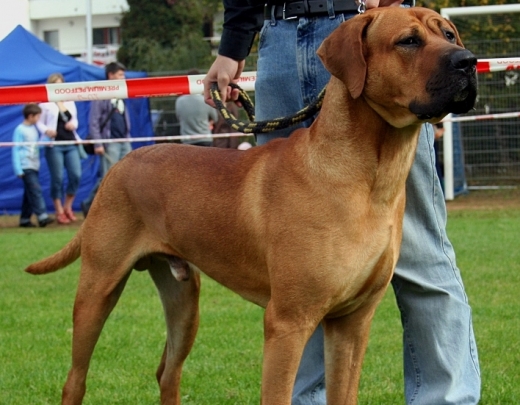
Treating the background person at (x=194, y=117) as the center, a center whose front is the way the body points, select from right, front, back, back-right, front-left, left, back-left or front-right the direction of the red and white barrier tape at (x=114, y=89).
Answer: back

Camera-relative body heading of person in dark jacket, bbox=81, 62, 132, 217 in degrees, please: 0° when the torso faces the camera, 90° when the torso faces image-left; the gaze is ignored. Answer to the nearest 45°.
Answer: approximately 315°

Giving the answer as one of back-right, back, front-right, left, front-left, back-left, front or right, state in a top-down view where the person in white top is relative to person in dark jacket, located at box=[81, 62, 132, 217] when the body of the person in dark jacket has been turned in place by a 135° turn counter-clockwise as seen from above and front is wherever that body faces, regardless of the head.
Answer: left

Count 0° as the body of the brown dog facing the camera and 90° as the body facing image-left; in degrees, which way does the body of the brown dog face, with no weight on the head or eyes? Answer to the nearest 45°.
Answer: approximately 315°

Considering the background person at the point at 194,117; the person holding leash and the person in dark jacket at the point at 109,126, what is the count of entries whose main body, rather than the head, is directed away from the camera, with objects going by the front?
1

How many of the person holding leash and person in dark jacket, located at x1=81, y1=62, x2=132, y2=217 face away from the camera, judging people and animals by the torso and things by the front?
0

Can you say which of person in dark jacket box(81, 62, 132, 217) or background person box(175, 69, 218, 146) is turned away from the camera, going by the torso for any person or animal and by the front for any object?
the background person

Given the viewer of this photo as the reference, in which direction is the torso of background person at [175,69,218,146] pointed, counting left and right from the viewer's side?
facing away from the viewer

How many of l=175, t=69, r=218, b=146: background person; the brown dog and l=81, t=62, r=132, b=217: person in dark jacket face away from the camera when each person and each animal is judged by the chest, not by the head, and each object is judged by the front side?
1

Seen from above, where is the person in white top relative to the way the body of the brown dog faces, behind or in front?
behind
